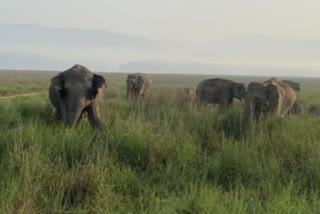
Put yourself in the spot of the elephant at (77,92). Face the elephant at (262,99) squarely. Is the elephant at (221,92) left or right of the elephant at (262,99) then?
left

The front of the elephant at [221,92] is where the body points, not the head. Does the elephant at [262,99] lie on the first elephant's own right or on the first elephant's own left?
on the first elephant's own right

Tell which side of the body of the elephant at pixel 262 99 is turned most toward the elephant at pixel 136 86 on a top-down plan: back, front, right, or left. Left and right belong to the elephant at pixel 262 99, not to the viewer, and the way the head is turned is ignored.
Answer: right

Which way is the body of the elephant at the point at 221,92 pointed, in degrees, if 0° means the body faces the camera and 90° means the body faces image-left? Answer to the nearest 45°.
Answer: approximately 270°

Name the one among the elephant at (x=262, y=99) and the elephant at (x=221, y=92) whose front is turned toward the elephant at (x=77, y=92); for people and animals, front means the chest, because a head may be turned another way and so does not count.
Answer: the elephant at (x=262, y=99)

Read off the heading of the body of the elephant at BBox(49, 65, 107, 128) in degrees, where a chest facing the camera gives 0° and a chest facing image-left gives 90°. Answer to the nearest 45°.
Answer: approximately 0°

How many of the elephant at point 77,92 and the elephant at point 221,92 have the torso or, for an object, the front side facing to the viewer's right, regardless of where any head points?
1

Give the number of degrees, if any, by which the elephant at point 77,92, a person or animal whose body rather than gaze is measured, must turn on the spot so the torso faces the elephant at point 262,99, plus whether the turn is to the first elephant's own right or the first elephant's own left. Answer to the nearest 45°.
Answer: approximately 90° to the first elephant's own left

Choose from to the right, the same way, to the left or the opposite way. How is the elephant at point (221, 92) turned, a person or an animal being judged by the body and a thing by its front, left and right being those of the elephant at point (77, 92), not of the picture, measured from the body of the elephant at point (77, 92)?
to the left

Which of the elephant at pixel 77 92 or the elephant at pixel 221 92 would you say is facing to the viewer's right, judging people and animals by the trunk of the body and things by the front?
the elephant at pixel 221 92

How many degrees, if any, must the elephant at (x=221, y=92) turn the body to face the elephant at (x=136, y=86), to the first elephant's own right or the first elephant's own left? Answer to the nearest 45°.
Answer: approximately 135° to the first elephant's own left
